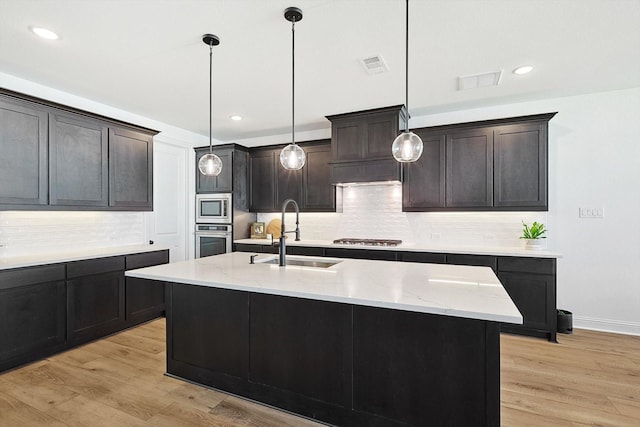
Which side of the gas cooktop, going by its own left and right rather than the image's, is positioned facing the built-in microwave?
right

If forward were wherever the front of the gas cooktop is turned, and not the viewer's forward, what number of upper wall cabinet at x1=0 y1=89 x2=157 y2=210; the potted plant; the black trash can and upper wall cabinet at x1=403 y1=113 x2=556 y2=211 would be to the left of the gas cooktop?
3

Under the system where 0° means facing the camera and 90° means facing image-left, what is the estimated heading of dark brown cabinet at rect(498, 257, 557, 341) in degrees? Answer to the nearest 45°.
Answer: approximately 0°

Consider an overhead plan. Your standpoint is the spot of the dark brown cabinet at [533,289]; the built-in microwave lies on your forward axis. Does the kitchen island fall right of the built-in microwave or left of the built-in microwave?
left

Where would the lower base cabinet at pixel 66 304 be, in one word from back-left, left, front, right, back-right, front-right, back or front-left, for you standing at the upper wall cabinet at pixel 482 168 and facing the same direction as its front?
front-right

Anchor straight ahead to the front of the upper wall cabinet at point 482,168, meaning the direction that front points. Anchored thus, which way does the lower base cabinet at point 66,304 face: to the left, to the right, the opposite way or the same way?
to the left

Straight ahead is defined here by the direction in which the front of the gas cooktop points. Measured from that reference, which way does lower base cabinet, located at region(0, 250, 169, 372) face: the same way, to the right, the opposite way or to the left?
to the left

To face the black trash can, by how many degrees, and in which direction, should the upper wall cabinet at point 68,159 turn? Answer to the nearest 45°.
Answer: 0° — it already faces it

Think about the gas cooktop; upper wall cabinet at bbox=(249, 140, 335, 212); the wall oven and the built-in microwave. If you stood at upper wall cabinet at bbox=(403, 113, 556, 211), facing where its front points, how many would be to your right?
4
